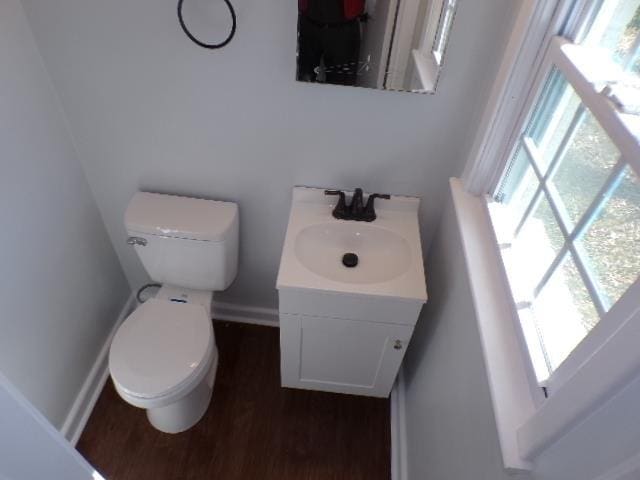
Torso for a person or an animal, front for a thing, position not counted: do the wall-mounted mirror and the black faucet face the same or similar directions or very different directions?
same or similar directions

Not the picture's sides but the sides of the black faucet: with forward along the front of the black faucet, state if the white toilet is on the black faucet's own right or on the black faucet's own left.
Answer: on the black faucet's own right

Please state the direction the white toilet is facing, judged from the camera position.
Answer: facing the viewer and to the left of the viewer

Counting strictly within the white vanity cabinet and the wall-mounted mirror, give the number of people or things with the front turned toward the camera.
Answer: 2

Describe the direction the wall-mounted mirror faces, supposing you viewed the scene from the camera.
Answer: facing the viewer

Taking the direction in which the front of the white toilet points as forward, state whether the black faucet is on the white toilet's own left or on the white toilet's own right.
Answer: on the white toilet's own left

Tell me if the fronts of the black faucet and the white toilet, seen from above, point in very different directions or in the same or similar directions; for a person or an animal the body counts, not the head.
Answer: same or similar directions

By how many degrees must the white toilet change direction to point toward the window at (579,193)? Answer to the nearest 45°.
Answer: approximately 90° to its left

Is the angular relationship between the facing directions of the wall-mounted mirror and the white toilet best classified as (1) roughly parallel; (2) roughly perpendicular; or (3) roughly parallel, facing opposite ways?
roughly parallel

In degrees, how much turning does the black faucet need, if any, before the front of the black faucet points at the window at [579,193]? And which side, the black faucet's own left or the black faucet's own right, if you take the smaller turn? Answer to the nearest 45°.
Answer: approximately 45° to the black faucet's own left

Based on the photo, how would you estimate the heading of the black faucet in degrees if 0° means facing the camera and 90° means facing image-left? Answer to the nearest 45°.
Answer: approximately 0°

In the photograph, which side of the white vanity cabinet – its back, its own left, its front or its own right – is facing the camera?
front

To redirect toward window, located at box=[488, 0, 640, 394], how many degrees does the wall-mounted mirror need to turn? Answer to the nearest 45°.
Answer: approximately 45° to its left
